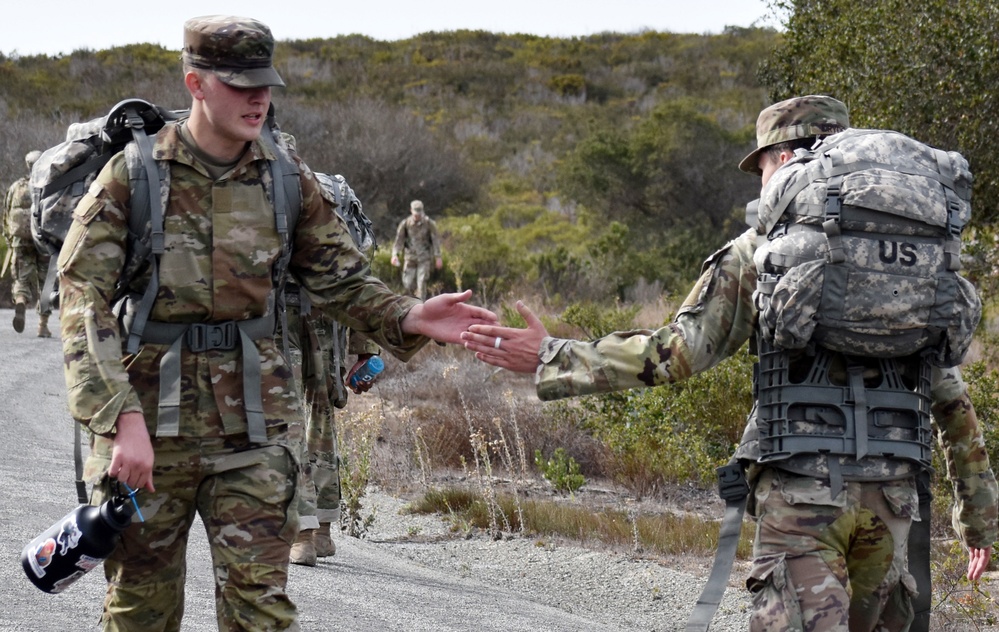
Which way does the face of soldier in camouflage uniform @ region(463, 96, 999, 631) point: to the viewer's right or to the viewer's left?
to the viewer's left

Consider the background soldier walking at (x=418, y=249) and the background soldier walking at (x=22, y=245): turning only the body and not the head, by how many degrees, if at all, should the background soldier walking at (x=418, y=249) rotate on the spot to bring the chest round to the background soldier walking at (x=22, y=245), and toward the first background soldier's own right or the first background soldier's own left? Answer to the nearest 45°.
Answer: approximately 45° to the first background soldier's own right

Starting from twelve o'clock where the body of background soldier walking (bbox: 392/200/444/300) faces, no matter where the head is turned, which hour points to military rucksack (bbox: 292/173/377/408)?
The military rucksack is roughly at 12 o'clock from the background soldier walking.

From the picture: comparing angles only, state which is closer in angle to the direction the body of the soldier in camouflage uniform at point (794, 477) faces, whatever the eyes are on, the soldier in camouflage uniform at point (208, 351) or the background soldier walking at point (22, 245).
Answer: the background soldier walking

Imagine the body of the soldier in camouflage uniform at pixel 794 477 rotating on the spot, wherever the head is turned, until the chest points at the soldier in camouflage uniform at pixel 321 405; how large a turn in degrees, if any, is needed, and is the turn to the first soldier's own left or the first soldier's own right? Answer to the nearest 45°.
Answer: approximately 45° to the first soldier's own left

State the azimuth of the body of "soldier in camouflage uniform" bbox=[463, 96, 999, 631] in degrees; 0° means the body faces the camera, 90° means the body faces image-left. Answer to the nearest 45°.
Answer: approximately 180°

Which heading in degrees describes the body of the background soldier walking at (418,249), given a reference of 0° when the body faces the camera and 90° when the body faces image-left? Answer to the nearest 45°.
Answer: approximately 0°

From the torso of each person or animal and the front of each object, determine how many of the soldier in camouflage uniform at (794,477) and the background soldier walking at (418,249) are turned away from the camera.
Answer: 1

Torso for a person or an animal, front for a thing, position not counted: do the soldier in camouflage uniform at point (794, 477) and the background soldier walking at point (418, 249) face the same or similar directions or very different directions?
very different directions
